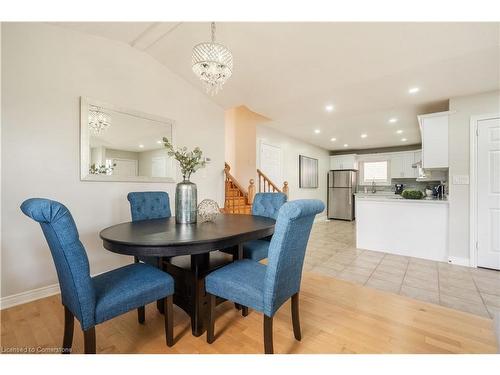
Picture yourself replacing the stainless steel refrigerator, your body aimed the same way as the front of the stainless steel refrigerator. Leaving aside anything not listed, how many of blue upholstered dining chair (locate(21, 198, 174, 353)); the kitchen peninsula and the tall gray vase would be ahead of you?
3

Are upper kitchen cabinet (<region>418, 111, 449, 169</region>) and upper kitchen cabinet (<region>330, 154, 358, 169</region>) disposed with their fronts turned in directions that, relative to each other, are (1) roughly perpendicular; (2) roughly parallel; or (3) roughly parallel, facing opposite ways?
roughly perpendicular

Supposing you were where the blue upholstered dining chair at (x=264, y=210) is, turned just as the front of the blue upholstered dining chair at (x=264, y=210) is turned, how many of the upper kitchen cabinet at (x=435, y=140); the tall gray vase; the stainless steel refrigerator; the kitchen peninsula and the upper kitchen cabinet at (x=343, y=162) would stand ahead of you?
1

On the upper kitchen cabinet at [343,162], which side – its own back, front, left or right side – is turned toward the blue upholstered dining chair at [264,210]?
front

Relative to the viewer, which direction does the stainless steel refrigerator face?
toward the camera

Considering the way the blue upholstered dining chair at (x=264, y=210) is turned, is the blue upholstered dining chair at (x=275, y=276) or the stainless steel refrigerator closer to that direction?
the blue upholstered dining chair

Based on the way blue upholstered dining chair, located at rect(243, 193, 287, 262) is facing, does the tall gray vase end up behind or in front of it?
in front

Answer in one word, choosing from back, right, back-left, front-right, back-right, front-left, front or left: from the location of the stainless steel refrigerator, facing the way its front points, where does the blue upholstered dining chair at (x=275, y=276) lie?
front

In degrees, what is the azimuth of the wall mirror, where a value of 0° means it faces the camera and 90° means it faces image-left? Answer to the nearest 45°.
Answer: approximately 315°

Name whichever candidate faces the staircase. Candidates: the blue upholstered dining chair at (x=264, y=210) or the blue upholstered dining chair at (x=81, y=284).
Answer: the blue upholstered dining chair at (x=81, y=284)

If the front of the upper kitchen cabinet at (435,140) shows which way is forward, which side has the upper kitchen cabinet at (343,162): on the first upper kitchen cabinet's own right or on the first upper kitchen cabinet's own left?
on the first upper kitchen cabinet's own right

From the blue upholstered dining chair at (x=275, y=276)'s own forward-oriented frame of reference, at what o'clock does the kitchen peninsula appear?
The kitchen peninsula is roughly at 3 o'clock from the blue upholstered dining chair.

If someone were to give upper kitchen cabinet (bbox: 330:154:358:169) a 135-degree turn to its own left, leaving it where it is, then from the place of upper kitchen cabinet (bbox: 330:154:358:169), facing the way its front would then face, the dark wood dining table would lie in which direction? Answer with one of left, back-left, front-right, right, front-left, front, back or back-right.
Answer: back-right

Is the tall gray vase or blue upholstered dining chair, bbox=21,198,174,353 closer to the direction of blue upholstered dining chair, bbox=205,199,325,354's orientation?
the tall gray vase

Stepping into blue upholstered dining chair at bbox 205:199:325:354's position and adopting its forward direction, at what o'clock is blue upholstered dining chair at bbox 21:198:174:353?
blue upholstered dining chair at bbox 21:198:174:353 is roughly at 10 o'clock from blue upholstered dining chair at bbox 205:199:325:354.

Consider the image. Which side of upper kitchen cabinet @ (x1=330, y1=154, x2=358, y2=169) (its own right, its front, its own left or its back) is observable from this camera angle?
front
